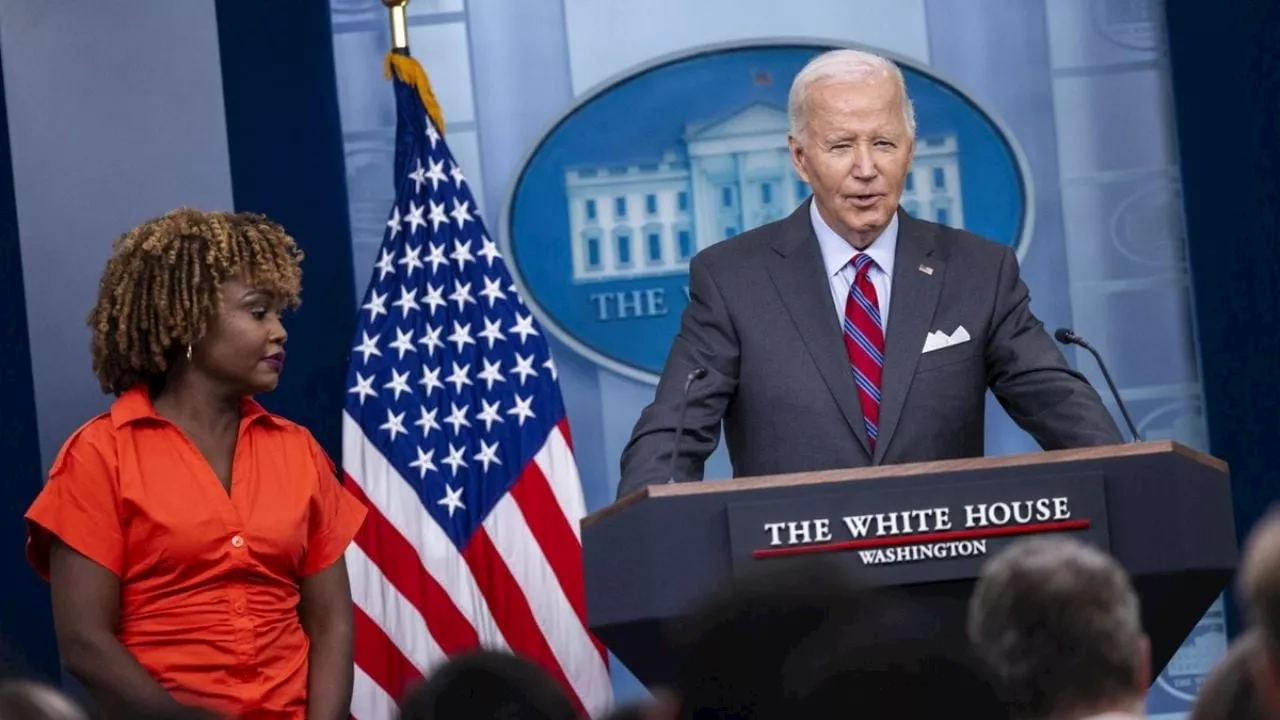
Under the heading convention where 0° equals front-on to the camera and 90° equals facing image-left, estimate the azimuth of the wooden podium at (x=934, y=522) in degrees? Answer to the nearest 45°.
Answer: approximately 0°

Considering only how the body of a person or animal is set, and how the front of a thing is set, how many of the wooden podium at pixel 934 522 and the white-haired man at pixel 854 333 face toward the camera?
2

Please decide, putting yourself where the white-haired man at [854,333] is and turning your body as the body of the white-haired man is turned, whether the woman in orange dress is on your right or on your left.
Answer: on your right

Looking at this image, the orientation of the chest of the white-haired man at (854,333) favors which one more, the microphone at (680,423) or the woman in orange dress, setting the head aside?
the microphone

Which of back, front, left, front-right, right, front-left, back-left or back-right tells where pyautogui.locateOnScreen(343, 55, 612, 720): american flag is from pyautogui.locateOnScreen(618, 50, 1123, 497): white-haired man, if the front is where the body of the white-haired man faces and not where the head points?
back-right

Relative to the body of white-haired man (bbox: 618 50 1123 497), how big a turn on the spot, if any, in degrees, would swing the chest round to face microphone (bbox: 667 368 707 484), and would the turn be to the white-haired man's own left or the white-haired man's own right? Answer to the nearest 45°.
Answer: approximately 45° to the white-haired man's own right

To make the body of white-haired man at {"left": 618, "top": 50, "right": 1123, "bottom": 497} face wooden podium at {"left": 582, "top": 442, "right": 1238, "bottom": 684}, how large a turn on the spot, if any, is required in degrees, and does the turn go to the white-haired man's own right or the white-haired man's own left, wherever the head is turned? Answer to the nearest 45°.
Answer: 0° — they already face it

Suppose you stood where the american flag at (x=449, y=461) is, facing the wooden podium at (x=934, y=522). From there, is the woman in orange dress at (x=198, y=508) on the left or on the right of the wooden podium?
right

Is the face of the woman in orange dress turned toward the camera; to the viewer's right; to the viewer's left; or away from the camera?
to the viewer's right
